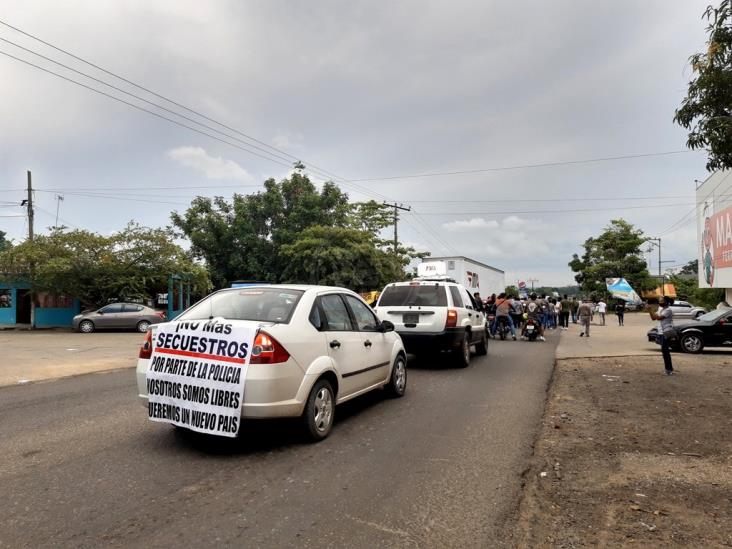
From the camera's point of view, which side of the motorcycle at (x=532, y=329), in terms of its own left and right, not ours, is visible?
back

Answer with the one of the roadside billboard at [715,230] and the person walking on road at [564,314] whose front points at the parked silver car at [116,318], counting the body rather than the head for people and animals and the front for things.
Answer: the roadside billboard

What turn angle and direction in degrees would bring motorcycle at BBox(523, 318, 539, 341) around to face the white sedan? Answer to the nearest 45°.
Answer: approximately 180°

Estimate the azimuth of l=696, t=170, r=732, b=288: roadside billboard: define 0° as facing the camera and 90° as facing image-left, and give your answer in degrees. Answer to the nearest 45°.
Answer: approximately 45°

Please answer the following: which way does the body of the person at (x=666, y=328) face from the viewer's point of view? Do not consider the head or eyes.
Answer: to the viewer's left

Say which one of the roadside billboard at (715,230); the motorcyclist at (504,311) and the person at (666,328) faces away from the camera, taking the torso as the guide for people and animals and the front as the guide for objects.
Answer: the motorcyclist

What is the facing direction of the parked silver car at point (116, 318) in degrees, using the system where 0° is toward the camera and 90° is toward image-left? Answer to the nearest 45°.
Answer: approximately 90°

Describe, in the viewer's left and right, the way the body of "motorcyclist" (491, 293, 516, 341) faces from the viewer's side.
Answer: facing away from the viewer

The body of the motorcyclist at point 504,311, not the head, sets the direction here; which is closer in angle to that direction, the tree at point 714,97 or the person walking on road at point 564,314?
the person walking on road

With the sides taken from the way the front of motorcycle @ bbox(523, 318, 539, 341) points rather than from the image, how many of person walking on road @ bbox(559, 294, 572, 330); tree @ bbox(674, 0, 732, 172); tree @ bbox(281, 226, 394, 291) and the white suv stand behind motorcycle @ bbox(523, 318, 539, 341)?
2

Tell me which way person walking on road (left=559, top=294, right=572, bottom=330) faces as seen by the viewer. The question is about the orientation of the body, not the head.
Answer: away from the camera

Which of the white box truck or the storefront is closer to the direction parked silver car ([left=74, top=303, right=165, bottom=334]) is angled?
the storefront
